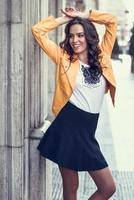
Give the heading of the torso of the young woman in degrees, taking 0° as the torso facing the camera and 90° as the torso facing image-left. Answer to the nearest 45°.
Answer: approximately 315°

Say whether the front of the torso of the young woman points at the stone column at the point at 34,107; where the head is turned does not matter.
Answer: no
